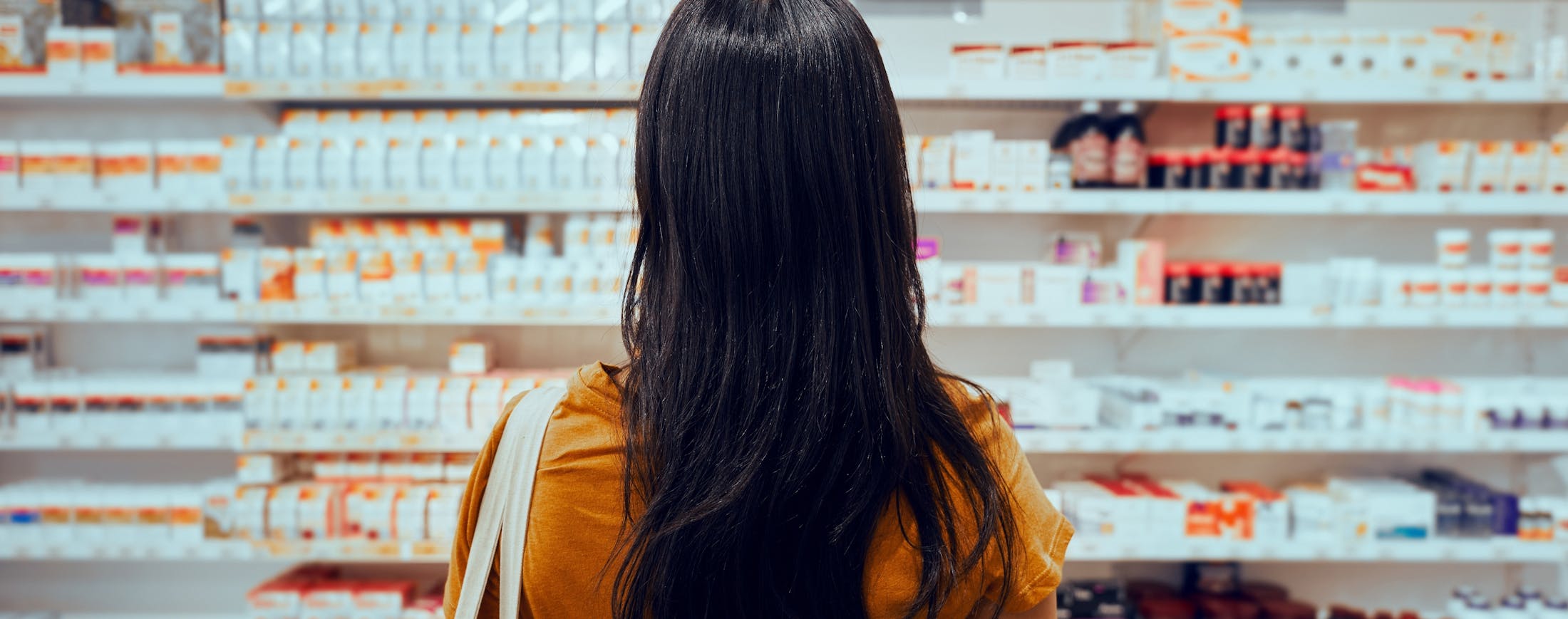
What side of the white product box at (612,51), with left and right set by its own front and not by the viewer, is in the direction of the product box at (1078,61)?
left

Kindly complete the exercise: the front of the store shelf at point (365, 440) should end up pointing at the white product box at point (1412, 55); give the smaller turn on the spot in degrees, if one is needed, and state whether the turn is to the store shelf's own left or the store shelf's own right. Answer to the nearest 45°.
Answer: approximately 90° to the store shelf's own left

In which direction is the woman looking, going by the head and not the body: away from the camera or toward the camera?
away from the camera

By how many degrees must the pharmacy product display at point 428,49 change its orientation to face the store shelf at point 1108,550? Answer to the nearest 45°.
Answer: approximately 90° to its left

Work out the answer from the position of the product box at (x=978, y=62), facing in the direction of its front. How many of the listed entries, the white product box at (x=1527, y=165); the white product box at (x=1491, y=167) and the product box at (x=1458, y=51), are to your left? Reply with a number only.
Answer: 3
